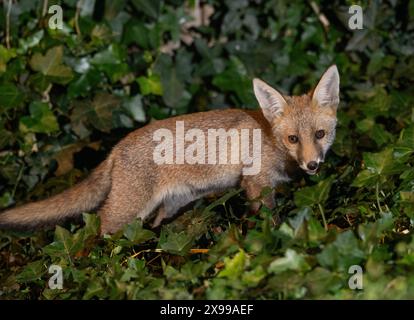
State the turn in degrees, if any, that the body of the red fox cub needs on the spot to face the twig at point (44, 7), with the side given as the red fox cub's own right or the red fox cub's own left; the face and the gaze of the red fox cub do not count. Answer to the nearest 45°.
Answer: approximately 135° to the red fox cub's own left

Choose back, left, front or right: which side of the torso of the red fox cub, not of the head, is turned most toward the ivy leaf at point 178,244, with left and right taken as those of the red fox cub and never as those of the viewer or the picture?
right

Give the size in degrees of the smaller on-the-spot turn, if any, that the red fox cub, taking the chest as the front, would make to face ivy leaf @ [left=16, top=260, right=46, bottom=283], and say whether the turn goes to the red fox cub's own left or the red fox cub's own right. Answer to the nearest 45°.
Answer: approximately 135° to the red fox cub's own right

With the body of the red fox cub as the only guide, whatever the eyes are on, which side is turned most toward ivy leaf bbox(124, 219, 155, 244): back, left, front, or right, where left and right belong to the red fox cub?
right

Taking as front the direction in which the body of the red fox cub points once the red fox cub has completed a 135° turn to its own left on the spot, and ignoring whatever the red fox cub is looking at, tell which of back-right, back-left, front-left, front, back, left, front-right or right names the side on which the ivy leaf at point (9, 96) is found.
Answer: front

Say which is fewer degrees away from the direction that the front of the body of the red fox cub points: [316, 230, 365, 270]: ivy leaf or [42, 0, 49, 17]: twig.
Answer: the ivy leaf

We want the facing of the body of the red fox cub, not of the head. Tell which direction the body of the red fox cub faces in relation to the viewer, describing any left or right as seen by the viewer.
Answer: facing to the right of the viewer

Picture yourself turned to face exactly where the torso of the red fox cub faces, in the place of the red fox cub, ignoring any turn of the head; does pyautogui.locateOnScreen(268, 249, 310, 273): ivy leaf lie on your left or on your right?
on your right

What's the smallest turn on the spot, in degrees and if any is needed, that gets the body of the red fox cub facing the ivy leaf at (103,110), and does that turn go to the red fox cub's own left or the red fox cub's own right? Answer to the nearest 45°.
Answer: approximately 135° to the red fox cub's own left

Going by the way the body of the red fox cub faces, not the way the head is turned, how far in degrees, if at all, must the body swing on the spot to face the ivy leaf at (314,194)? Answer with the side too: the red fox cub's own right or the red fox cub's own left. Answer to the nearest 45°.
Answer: approximately 45° to the red fox cub's own right

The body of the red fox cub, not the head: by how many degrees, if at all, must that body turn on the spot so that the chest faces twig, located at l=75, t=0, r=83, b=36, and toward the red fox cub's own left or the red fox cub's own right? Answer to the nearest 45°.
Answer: approximately 135° to the red fox cub's own left

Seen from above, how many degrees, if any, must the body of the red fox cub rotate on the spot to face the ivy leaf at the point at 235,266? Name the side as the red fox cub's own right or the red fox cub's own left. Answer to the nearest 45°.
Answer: approximately 90° to the red fox cub's own right
